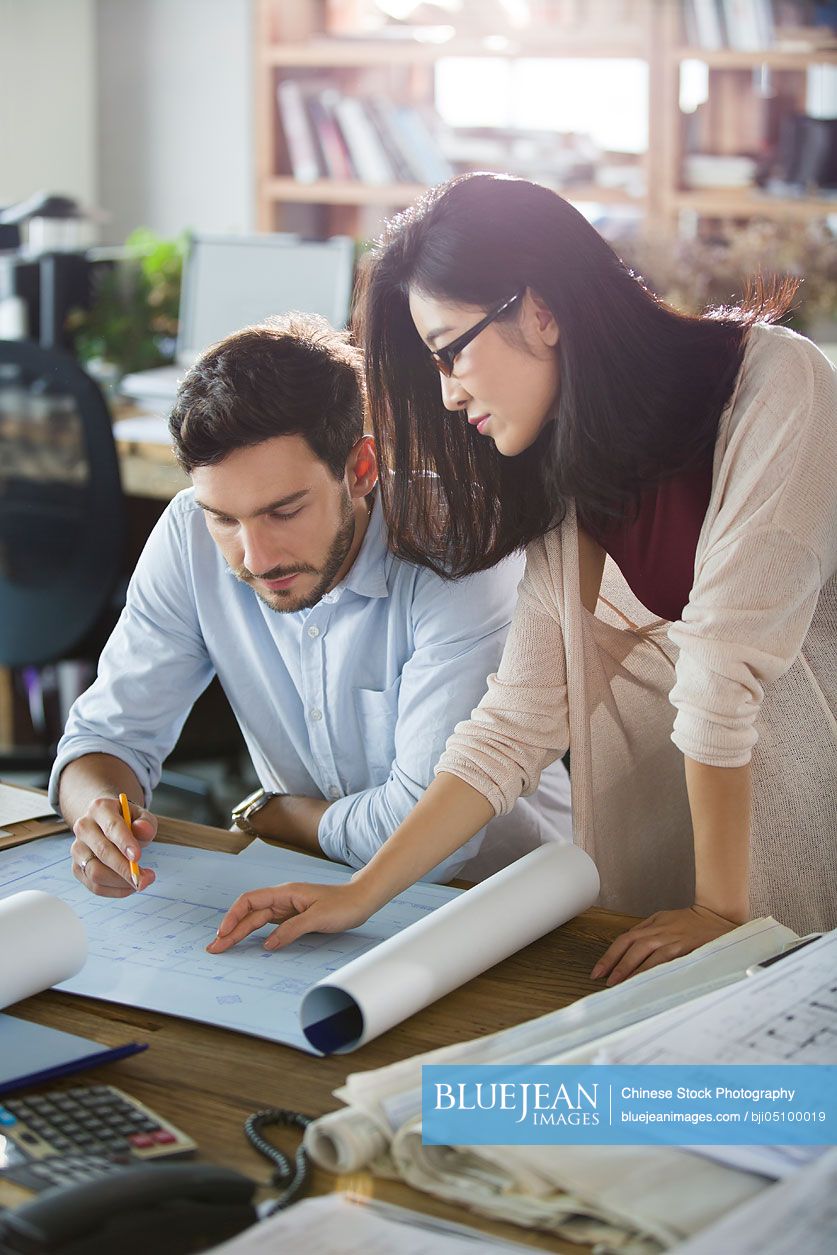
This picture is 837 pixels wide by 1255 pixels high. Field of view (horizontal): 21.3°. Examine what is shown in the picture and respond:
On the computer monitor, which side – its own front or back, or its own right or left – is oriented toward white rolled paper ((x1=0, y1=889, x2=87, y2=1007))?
front

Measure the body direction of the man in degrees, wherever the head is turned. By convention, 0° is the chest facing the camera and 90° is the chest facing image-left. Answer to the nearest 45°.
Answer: approximately 45°

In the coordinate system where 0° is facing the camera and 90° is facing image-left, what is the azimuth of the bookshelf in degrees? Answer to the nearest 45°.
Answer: approximately 0°

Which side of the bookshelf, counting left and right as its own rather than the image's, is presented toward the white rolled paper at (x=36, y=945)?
front

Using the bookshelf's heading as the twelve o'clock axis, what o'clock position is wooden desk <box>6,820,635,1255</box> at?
The wooden desk is roughly at 12 o'clock from the bookshelf.

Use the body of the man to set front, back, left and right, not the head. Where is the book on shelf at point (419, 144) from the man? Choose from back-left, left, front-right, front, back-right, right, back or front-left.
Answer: back-right

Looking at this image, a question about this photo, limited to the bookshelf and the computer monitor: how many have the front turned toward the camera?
2

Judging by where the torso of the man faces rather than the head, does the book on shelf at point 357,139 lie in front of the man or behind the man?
behind

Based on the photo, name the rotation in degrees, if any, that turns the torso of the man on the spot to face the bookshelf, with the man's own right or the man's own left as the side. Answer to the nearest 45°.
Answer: approximately 135° to the man's own right

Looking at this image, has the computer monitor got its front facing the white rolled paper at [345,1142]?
yes

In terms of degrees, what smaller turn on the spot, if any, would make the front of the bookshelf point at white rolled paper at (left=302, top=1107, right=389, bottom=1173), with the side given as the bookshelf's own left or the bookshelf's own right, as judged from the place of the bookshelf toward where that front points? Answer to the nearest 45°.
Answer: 0° — it already faces it

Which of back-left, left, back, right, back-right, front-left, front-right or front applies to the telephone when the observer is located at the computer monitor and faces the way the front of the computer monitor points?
front

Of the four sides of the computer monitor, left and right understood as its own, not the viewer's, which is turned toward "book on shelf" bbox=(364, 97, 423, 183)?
back
